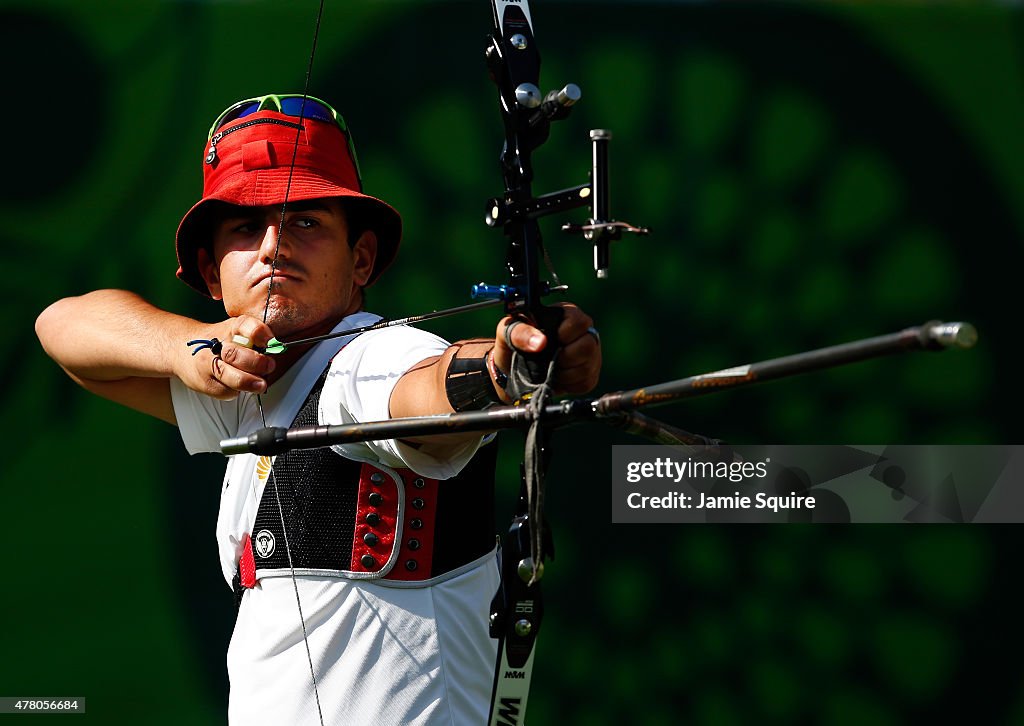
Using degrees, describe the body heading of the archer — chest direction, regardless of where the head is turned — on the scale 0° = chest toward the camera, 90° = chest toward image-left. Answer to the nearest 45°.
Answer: approximately 45°

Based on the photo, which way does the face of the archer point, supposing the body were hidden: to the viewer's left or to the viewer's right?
to the viewer's right
